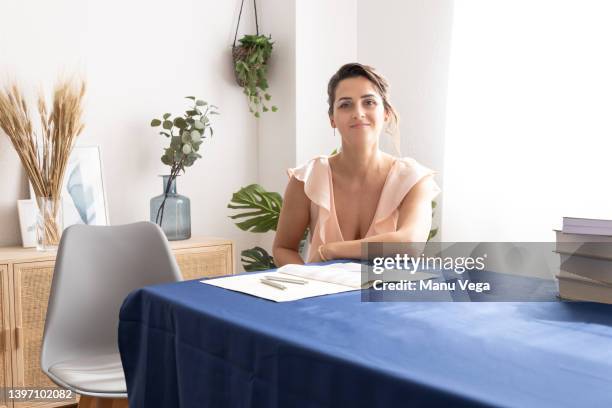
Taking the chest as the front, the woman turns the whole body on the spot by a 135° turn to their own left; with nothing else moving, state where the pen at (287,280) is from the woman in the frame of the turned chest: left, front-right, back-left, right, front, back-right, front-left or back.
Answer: back-right

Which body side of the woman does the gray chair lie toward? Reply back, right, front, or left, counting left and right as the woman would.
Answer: right

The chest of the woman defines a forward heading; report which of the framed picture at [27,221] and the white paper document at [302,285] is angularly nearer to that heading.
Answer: the white paper document

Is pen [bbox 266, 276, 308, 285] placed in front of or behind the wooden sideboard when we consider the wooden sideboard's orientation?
in front

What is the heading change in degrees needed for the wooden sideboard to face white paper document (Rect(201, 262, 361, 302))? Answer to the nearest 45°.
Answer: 0° — it already faces it

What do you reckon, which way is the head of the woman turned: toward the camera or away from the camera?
toward the camera

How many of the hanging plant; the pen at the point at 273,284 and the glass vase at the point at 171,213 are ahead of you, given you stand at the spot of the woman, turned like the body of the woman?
1

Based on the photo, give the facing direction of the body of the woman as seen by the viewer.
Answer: toward the camera

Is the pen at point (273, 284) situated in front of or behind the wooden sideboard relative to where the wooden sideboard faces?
in front

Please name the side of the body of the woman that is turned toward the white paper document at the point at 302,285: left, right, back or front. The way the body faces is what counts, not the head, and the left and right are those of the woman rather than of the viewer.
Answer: front

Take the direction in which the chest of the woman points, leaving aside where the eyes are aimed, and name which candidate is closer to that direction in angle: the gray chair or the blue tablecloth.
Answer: the blue tablecloth

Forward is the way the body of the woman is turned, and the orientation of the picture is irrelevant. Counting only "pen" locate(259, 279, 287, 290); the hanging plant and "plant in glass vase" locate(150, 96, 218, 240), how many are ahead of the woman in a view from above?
1

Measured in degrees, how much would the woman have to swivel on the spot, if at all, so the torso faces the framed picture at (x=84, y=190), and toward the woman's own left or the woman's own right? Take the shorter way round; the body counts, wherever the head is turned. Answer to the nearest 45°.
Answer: approximately 135° to the woman's own right

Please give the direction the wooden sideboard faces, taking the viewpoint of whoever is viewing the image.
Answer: facing the viewer and to the right of the viewer

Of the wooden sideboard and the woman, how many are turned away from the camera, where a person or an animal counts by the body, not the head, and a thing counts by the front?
0

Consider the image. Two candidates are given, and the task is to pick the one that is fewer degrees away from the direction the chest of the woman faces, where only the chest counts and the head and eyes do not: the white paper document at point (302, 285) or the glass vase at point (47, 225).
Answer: the white paper document
